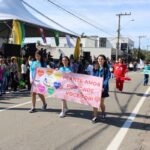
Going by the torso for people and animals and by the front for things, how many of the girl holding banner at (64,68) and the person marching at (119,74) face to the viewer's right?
0

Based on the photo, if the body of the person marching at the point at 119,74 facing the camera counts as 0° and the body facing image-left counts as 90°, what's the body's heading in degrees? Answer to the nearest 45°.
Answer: approximately 0°

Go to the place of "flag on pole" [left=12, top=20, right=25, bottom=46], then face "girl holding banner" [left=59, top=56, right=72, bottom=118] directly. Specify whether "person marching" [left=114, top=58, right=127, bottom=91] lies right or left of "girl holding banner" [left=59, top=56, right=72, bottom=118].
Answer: left

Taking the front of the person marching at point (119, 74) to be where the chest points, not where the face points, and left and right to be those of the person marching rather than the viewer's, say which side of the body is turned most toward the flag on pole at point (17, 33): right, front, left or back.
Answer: right

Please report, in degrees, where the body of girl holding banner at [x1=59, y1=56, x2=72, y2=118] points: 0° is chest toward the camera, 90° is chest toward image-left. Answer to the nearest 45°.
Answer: approximately 45°

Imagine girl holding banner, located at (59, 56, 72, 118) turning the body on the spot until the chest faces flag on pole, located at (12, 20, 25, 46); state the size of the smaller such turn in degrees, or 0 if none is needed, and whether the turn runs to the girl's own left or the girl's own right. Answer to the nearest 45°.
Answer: approximately 135° to the girl's own right

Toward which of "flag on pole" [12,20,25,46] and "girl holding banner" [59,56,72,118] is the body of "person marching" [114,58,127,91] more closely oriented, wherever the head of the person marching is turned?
the girl holding banner
